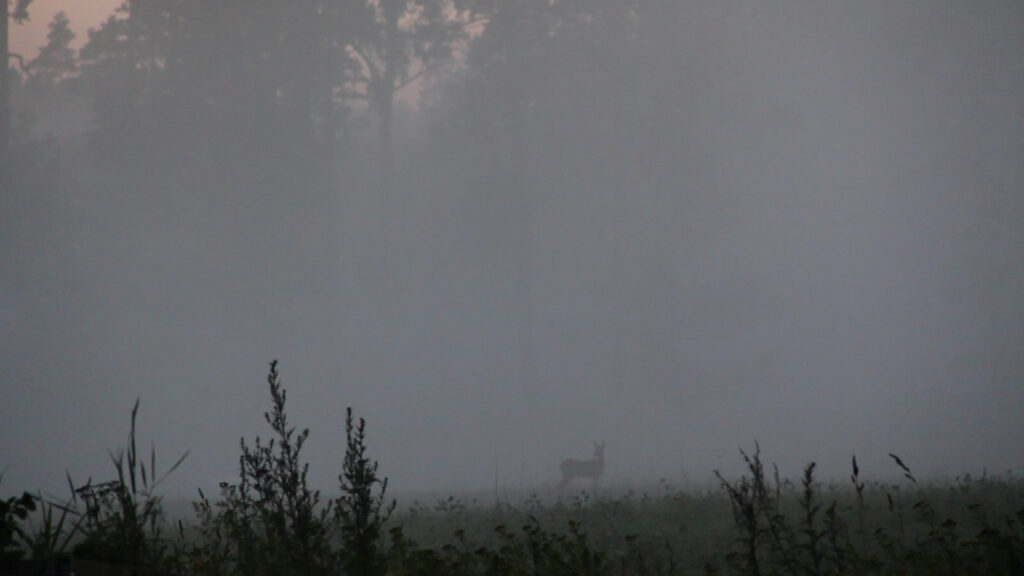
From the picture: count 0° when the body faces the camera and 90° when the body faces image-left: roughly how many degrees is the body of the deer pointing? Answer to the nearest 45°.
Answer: approximately 270°
